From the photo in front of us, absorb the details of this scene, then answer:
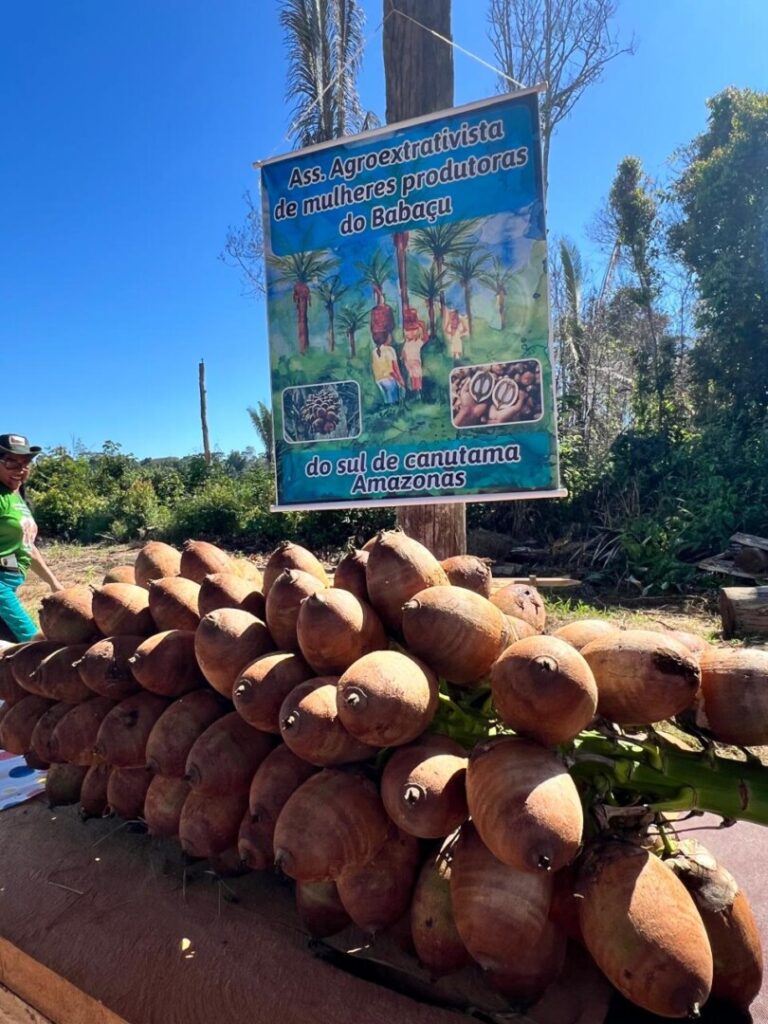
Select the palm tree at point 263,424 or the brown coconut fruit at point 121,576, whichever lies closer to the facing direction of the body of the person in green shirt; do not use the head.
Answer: the brown coconut fruit

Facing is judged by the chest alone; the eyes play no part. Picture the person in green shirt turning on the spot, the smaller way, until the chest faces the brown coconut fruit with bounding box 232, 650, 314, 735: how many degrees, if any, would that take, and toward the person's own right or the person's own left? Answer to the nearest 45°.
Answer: approximately 45° to the person's own right

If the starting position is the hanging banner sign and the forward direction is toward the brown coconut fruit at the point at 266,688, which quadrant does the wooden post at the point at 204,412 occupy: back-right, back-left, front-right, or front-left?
back-right

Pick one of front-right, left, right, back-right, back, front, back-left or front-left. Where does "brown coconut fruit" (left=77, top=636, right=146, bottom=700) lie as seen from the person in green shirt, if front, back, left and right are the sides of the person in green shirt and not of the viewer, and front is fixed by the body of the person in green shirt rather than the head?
front-right

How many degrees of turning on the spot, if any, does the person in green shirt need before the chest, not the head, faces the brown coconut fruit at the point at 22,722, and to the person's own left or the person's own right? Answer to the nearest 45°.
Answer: approximately 45° to the person's own right

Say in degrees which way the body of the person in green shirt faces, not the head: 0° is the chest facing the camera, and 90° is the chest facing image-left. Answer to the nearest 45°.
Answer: approximately 315°

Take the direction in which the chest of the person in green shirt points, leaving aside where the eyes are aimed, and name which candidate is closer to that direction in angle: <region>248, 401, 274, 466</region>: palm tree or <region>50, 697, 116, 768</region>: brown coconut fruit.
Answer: the brown coconut fruit

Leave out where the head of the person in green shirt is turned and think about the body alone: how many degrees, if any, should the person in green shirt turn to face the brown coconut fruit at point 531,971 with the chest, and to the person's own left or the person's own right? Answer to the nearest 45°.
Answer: approximately 45° to the person's own right
